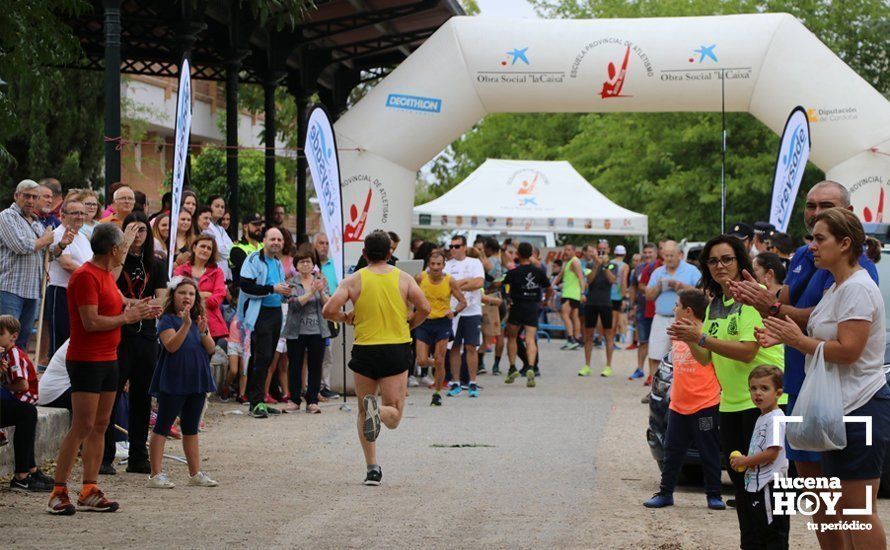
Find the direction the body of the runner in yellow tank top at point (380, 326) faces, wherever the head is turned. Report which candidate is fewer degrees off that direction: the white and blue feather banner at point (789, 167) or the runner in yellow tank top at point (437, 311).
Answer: the runner in yellow tank top

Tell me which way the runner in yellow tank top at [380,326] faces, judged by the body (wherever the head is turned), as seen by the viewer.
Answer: away from the camera

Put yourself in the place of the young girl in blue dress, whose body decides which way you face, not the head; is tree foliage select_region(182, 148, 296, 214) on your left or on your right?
on your left

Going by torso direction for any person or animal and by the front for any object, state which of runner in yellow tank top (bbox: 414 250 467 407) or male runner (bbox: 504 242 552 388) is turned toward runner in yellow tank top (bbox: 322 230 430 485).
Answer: runner in yellow tank top (bbox: 414 250 467 407)

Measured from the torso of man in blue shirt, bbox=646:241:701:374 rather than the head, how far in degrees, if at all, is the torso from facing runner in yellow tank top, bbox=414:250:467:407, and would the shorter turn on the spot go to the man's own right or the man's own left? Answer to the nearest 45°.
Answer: approximately 45° to the man's own right

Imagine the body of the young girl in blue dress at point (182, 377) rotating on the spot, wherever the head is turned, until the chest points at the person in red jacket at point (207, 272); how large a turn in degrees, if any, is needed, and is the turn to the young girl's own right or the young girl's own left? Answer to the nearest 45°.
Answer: approximately 135° to the young girl's own left

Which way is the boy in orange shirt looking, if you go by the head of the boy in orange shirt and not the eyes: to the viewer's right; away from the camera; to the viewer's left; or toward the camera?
to the viewer's left

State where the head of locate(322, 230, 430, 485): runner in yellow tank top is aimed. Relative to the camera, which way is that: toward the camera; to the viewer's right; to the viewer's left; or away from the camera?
away from the camera

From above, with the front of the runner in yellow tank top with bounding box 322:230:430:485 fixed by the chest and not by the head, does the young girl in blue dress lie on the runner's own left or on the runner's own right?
on the runner's own left
